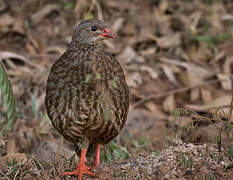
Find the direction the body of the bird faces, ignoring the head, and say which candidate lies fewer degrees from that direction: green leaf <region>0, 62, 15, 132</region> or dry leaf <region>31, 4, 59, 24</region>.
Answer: the green leaf

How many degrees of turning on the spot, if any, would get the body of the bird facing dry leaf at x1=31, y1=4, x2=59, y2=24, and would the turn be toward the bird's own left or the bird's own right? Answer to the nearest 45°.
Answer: approximately 180°

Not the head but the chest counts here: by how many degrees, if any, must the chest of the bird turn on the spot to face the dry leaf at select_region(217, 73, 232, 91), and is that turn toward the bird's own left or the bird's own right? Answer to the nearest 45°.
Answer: approximately 135° to the bird's own left

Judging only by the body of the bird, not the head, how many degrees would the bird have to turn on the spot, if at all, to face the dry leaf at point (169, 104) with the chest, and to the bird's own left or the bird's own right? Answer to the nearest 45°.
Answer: approximately 135° to the bird's own left

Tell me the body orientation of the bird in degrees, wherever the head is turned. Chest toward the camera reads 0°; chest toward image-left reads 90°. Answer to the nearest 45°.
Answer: approximately 0°
